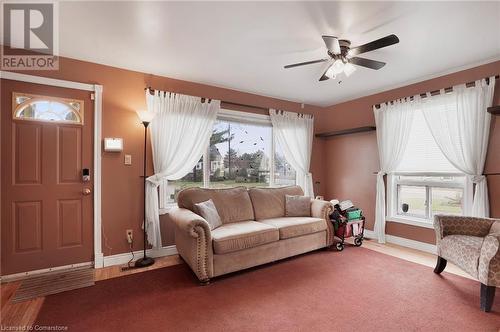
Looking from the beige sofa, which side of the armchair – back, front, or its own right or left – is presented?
front

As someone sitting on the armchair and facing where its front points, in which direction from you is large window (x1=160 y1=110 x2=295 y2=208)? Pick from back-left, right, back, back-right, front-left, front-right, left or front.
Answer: front-right

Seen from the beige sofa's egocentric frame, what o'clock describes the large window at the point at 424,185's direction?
The large window is roughly at 10 o'clock from the beige sofa.

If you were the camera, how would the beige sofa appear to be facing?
facing the viewer and to the right of the viewer

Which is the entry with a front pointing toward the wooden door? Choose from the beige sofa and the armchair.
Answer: the armchair

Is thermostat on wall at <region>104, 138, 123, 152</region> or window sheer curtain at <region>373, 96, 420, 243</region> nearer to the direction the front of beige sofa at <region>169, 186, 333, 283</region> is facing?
the window sheer curtain

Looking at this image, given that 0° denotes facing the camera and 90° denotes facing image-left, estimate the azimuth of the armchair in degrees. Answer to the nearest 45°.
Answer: approximately 45°

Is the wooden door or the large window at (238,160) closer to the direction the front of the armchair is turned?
the wooden door

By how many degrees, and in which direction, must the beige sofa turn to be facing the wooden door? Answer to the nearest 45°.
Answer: approximately 135° to its right

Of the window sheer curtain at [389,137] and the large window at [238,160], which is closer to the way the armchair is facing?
the large window

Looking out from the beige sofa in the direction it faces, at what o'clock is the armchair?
The armchair is roughly at 11 o'clock from the beige sofa.

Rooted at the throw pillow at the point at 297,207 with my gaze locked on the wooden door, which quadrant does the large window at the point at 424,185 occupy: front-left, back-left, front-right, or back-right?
back-left

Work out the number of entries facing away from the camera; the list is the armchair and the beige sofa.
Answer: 0

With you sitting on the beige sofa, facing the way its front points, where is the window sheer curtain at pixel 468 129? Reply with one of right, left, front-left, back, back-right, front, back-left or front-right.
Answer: front-left

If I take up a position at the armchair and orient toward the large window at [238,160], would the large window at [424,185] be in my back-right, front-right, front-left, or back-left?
front-right

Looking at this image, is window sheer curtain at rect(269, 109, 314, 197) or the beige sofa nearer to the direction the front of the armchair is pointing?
the beige sofa
